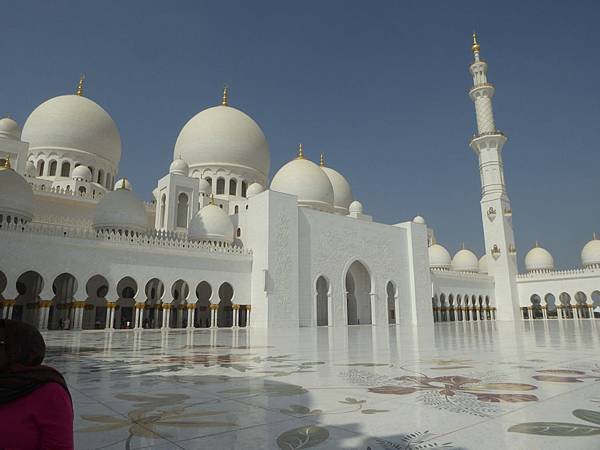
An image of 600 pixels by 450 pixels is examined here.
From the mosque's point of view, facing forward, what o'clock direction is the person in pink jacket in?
The person in pink jacket is roughly at 1 o'clock from the mosque.

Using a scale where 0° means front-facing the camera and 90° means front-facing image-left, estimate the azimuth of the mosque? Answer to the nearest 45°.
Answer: approximately 315°
